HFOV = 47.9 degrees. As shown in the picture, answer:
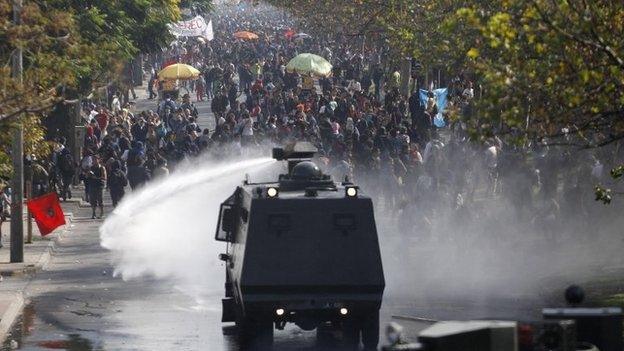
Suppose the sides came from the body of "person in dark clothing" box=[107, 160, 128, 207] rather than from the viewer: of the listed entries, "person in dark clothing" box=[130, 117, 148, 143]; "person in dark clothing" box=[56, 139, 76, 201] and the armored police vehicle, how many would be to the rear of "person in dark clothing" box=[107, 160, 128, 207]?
1
